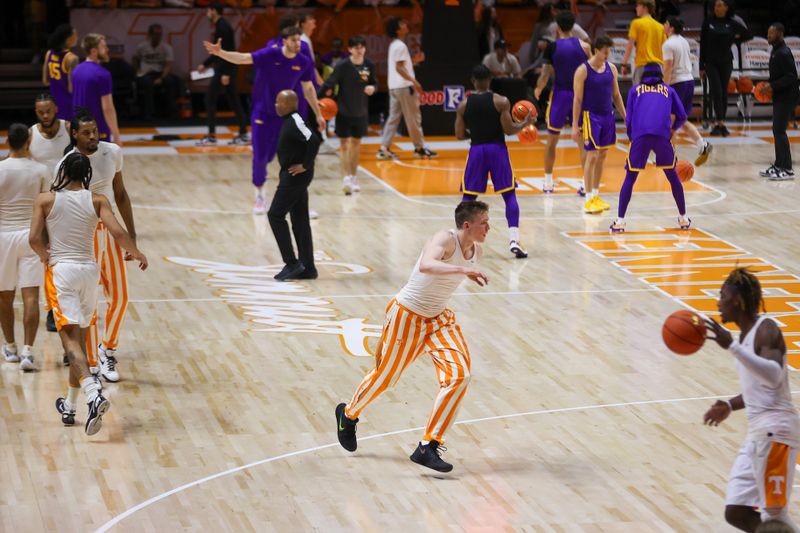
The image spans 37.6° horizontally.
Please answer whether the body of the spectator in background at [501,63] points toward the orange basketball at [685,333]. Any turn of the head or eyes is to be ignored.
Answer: yes

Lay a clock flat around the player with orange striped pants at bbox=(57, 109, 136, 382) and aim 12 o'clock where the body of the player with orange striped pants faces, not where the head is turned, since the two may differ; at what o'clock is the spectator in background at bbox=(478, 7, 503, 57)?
The spectator in background is roughly at 7 o'clock from the player with orange striped pants.

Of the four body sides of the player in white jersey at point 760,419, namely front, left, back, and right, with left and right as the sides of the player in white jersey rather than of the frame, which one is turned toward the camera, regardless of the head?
left

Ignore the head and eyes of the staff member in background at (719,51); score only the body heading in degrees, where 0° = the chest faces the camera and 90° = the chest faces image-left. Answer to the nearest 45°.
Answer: approximately 0°

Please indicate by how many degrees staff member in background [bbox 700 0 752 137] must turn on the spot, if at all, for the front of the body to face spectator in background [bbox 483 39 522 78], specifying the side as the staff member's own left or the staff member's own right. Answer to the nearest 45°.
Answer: approximately 90° to the staff member's own right

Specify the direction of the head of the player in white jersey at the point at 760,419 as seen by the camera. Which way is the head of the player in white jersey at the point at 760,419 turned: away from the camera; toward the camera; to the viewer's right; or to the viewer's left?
to the viewer's left

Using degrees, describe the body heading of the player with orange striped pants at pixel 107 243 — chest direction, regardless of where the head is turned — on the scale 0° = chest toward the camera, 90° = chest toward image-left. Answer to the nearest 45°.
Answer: approximately 0°

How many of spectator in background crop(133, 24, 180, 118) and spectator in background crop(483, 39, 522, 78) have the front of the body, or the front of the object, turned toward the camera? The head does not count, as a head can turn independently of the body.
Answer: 2

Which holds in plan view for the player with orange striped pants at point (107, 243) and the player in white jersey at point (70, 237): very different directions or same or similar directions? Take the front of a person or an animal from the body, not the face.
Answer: very different directions

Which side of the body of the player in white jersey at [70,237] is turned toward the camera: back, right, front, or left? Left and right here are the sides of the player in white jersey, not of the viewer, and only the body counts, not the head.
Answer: back
